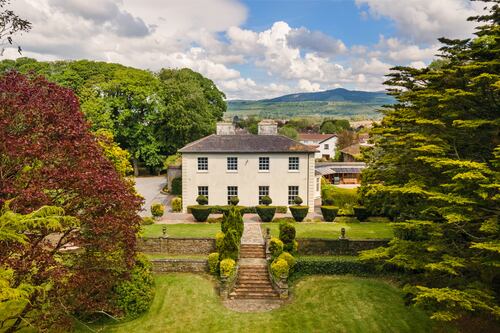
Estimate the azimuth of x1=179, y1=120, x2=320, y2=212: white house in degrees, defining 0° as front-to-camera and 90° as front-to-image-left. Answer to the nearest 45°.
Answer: approximately 0°

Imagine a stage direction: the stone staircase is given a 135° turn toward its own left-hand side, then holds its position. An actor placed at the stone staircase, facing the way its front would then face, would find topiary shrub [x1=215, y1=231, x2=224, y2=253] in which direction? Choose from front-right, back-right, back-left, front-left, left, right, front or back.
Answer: left

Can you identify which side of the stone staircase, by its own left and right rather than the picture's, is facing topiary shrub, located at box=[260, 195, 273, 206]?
back

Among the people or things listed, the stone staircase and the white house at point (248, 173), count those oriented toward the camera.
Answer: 2

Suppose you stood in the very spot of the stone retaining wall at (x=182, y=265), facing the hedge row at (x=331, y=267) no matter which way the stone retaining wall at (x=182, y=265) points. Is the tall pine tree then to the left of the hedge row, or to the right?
right

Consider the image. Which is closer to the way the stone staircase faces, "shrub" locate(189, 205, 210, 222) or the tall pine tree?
the tall pine tree

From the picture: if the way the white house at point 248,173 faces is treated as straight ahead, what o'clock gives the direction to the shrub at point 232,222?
The shrub is roughly at 12 o'clock from the white house.

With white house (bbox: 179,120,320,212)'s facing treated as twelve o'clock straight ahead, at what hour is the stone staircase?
The stone staircase is roughly at 12 o'clock from the white house.

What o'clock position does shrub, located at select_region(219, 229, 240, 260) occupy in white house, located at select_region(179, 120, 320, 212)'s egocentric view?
The shrub is roughly at 12 o'clock from the white house.

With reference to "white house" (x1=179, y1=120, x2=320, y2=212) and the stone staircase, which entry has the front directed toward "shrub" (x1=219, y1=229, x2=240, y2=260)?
the white house
